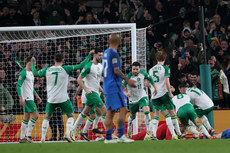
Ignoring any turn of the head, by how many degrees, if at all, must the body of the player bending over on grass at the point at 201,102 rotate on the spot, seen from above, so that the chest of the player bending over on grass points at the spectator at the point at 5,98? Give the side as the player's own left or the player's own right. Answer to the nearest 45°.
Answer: approximately 45° to the player's own left

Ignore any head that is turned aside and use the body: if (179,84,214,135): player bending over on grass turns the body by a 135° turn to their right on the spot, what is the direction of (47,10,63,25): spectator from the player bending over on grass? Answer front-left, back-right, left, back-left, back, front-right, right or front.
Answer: back-left

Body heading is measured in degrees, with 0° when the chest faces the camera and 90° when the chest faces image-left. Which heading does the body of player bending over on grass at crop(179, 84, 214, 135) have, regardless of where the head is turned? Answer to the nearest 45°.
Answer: approximately 135°
